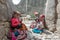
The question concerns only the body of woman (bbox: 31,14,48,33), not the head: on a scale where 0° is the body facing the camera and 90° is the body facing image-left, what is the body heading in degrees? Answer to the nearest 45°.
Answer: approximately 45°

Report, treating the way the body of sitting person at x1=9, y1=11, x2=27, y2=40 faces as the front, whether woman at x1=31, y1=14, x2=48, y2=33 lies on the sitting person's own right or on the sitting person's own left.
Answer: on the sitting person's own left
